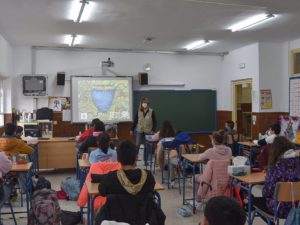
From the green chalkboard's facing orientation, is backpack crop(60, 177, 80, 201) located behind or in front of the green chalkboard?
in front

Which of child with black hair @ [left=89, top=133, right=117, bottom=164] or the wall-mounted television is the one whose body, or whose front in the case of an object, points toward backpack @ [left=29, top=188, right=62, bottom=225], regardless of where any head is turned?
the wall-mounted television

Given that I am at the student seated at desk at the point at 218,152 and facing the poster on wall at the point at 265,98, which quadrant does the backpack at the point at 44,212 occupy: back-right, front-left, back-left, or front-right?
back-left

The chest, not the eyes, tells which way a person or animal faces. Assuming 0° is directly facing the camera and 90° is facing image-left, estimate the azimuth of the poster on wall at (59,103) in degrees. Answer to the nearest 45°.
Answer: approximately 0°

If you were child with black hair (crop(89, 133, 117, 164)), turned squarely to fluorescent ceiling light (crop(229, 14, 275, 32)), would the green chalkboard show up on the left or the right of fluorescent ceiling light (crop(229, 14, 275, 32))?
left

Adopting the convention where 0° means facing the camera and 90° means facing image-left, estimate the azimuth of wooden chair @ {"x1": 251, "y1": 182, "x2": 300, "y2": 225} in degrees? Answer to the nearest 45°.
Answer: approximately 135°

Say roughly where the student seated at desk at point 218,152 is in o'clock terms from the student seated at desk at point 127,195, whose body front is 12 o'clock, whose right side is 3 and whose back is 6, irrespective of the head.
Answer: the student seated at desk at point 218,152 is roughly at 1 o'clock from the student seated at desk at point 127,195.

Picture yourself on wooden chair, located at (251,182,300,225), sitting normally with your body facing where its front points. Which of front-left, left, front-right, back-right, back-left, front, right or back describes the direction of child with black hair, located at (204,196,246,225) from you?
back-left

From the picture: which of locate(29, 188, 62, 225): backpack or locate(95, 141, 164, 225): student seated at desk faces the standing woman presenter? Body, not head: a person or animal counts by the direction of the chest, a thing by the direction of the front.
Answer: the student seated at desk

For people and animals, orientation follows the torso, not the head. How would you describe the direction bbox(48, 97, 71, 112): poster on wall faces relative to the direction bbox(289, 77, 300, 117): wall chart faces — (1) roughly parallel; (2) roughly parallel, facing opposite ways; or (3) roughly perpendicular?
roughly perpendicular

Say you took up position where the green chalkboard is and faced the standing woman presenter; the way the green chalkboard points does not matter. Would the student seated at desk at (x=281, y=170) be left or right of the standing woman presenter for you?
left

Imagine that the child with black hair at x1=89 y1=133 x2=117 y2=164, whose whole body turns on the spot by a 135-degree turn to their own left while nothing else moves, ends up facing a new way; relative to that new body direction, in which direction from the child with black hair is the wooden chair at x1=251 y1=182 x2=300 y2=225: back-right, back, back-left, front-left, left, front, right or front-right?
left

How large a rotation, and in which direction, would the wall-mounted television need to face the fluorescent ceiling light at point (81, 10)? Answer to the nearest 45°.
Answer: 0° — it already faces it

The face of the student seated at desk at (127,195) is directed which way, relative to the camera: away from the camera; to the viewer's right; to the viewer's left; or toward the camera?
away from the camera

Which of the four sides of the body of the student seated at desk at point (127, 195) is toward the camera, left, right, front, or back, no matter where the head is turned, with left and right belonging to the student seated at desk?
back

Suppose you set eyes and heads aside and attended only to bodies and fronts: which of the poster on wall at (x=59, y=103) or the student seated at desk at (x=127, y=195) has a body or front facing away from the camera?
the student seated at desk
